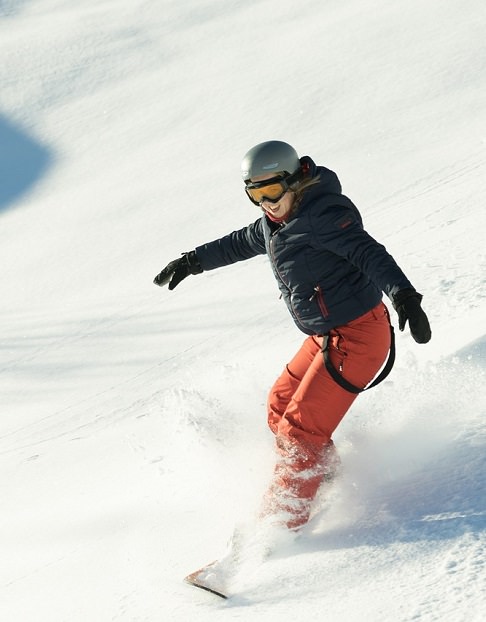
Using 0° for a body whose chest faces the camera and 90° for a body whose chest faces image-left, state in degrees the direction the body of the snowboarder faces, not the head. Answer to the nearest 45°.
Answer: approximately 45°
